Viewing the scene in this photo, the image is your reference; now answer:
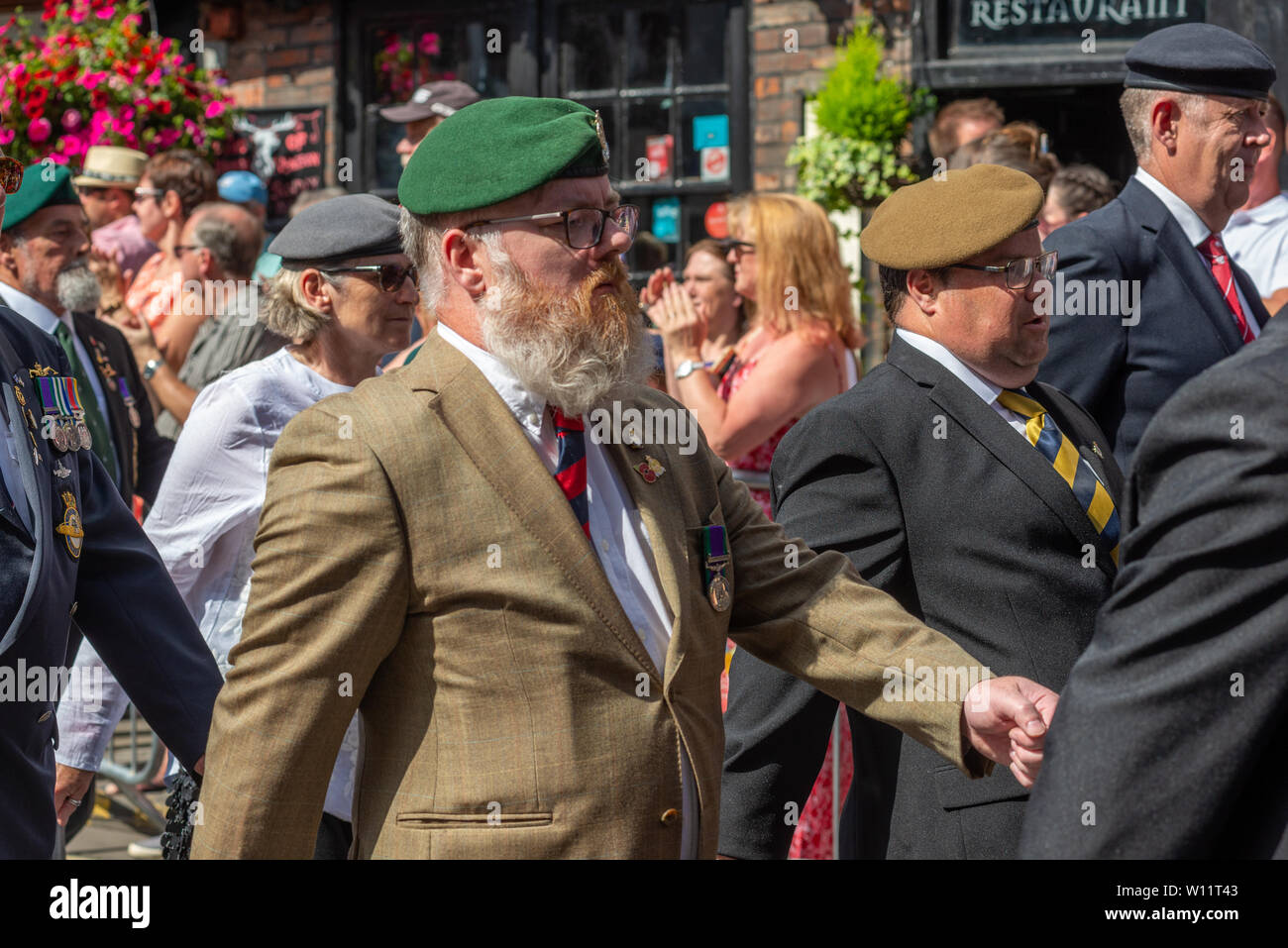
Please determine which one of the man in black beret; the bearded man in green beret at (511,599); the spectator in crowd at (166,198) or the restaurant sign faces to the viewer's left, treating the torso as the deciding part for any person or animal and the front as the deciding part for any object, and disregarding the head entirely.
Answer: the spectator in crowd

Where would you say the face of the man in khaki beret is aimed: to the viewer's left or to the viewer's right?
to the viewer's right

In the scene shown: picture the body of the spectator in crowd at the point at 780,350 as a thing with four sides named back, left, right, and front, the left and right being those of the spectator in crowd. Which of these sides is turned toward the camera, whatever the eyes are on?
left

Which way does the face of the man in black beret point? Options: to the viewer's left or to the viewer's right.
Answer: to the viewer's right

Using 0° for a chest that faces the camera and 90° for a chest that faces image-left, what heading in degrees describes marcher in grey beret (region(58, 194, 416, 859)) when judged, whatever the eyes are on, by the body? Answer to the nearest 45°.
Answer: approximately 270°

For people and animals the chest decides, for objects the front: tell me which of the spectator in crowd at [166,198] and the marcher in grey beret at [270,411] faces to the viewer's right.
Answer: the marcher in grey beret at [270,411]

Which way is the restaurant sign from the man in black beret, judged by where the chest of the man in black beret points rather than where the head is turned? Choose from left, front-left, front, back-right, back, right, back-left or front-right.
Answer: back-left

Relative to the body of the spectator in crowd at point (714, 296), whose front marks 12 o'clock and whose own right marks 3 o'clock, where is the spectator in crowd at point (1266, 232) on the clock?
the spectator in crowd at point (1266, 232) is roughly at 8 o'clock from the spectator in crowd at point (714, 296).

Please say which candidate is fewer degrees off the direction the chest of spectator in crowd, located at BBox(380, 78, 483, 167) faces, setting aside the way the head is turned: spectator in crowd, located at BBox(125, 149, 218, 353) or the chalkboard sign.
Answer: the spectator in crowd

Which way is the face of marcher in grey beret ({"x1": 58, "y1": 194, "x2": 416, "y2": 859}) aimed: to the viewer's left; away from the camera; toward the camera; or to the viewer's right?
to the viewer's right

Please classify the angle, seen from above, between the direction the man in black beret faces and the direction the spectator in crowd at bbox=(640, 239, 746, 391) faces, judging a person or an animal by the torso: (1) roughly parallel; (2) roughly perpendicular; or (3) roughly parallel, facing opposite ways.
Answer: roughly perpendicular
